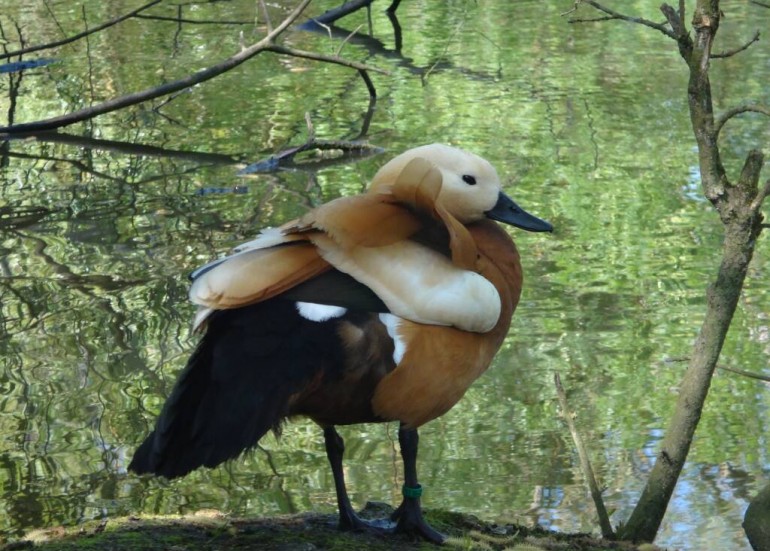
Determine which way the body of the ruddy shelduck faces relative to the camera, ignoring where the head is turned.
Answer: to the viewer's right

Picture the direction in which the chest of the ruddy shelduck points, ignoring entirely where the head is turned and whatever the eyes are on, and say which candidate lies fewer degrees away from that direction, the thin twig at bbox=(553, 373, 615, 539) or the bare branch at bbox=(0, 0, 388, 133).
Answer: the thin twig

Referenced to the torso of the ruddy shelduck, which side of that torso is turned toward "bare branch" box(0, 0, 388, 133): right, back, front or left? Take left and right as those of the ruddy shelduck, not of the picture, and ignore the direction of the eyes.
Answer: left

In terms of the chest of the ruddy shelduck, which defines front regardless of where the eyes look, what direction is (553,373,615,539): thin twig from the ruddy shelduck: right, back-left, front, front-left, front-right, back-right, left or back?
front-left

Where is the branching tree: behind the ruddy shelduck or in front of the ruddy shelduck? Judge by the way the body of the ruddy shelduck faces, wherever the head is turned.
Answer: in front

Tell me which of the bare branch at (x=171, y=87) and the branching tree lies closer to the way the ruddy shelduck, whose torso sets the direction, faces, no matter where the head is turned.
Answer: the branching tree
